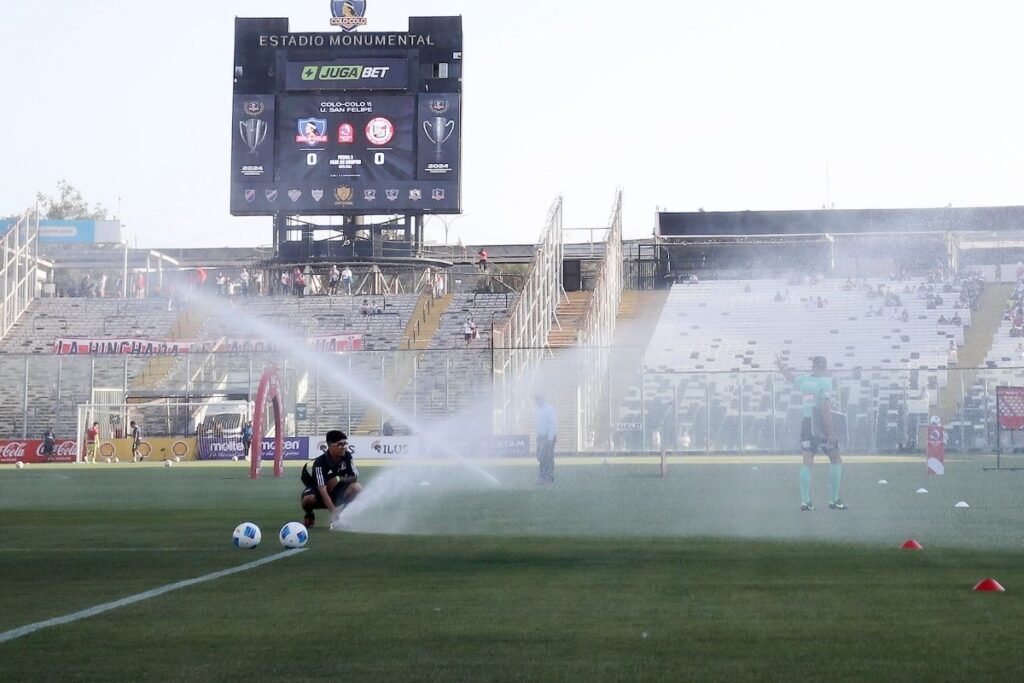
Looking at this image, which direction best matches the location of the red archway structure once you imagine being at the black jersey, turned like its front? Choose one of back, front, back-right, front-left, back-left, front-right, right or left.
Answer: back-left

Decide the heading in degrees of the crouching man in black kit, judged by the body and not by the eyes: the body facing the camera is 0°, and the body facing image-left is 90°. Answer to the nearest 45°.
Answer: approximately 315°

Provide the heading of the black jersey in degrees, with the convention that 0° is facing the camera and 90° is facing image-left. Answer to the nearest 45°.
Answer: approximately 315°

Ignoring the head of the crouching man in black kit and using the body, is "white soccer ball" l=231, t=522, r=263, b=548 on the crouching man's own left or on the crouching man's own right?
on the crouching man's own right

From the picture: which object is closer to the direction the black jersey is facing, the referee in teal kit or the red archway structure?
the referee in teal kit

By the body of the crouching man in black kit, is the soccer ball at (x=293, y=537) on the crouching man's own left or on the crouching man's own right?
on the crouching man's own right
